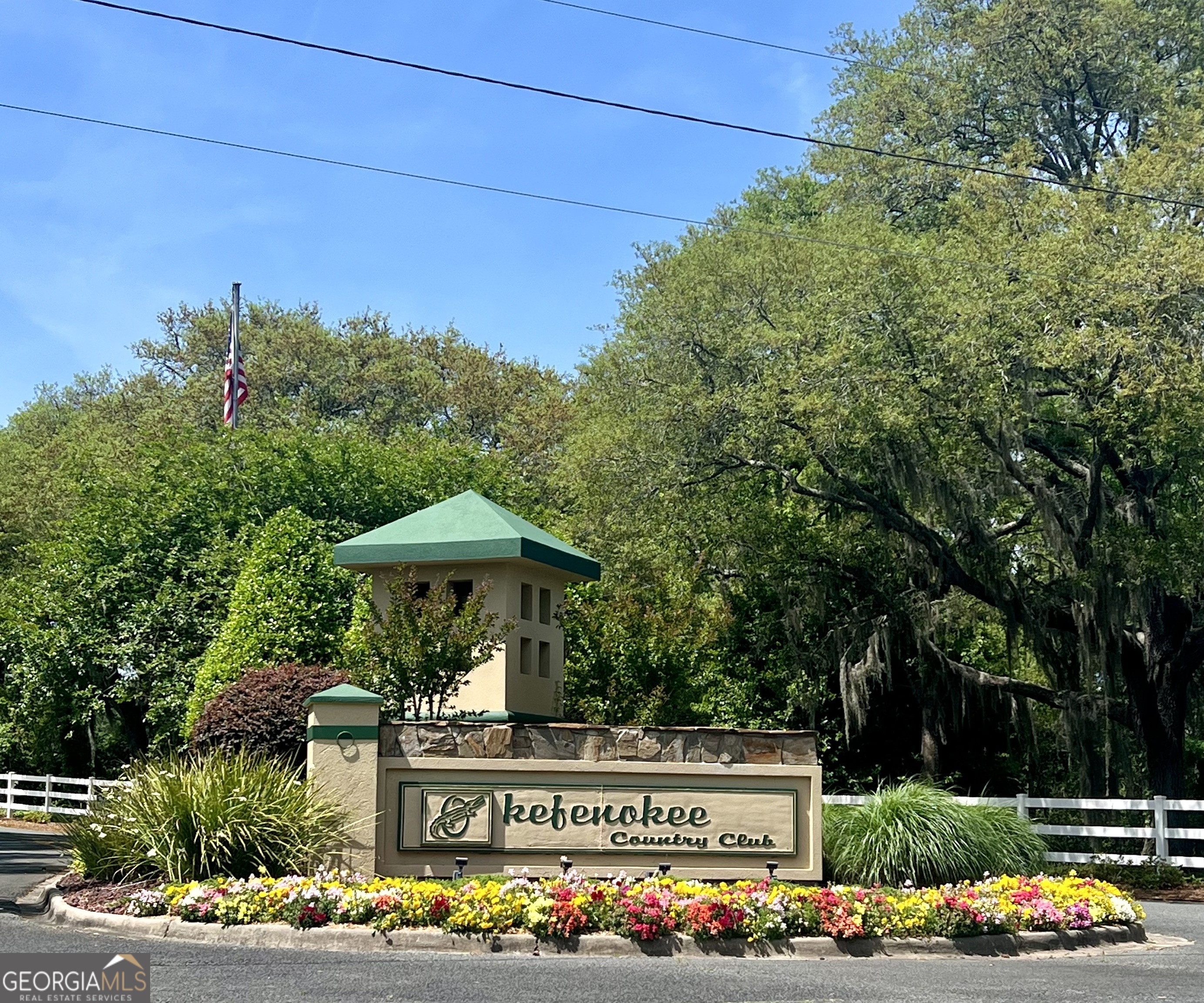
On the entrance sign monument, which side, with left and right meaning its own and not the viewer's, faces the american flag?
back

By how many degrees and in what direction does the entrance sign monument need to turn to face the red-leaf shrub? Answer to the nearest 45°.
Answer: approximately 135° to its right

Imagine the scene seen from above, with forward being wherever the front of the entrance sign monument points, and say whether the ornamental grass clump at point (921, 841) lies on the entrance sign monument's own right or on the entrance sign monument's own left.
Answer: on the entrance sign monument's own left

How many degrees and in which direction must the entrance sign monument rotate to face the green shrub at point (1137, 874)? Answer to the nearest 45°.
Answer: approximately 135° to its left

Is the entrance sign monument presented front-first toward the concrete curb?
yes

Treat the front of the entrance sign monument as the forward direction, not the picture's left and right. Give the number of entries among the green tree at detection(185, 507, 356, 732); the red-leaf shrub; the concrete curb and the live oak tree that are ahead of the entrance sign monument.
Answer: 1

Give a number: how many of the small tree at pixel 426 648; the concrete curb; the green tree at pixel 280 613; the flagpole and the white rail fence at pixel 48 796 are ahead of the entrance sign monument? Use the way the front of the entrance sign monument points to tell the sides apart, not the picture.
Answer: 1

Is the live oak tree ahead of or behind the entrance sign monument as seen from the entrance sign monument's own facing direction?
behind

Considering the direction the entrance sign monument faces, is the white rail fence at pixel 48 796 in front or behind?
behind

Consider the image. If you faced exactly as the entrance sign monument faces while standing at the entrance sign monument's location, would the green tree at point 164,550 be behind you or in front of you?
behind

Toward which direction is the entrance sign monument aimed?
toward the camera
